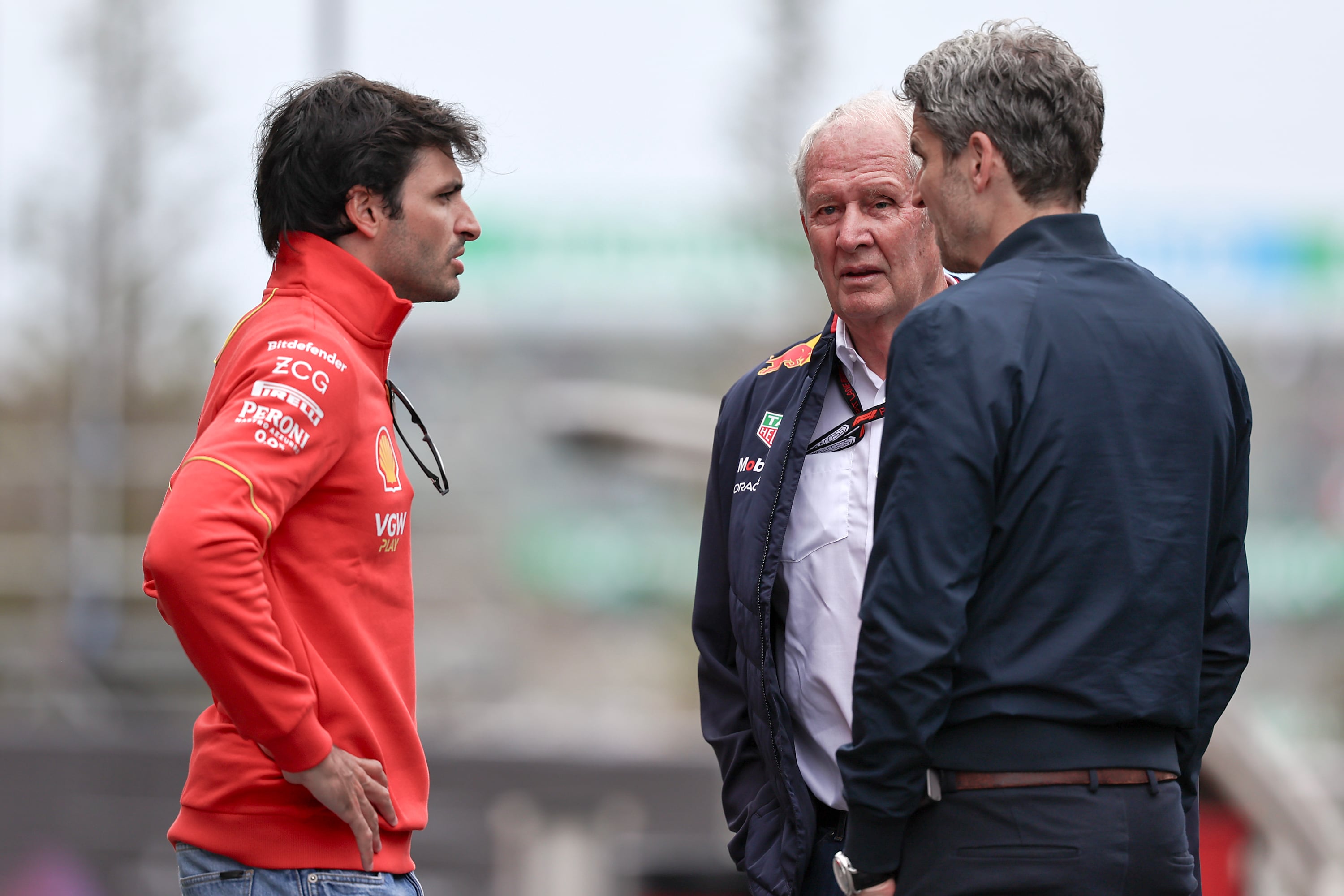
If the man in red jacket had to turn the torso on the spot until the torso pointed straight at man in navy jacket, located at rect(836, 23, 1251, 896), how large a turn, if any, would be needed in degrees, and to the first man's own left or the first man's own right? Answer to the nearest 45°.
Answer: approximately 45° to the first man's own right

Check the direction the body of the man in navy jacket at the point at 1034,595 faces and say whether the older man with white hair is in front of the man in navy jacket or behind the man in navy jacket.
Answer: in front

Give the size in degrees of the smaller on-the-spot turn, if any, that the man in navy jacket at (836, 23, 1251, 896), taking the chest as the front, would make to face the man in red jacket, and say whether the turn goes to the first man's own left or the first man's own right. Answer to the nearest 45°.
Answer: approximately 45° to the first man's own left

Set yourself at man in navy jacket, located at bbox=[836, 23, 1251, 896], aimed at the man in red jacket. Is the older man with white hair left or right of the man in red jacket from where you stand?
right

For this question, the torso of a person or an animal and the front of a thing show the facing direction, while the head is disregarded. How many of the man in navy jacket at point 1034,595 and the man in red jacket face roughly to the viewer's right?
1

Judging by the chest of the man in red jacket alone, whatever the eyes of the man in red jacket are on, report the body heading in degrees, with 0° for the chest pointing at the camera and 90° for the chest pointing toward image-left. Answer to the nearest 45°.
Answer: approximately 270°

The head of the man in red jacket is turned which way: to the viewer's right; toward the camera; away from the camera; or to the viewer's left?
to the viewer's right

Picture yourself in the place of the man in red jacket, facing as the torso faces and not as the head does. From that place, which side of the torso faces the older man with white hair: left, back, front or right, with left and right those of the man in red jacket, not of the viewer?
front

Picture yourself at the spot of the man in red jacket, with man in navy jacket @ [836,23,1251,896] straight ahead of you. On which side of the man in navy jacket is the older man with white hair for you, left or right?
left

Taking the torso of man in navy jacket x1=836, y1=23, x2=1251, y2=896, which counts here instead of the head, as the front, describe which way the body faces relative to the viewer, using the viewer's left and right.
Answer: facing away from the viewer and to the left of the viewer

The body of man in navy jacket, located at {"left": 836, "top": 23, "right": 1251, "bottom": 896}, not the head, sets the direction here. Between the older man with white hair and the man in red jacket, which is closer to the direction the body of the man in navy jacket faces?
the older man with white hair
